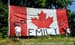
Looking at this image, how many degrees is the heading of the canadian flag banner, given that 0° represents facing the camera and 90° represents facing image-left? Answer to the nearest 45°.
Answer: approximately 0°
